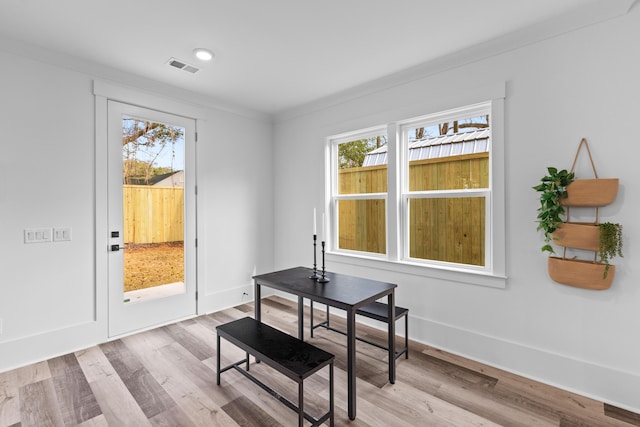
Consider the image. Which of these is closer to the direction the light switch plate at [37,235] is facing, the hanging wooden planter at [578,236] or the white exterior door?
the hanging wooden planter

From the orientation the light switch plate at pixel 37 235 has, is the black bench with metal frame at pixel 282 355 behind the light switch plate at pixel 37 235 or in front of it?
in front

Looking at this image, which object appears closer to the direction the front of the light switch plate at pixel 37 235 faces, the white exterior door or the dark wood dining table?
the dark wood dining table

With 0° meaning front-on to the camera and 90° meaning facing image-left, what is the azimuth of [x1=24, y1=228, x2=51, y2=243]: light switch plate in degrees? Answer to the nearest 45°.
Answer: approximately 0°

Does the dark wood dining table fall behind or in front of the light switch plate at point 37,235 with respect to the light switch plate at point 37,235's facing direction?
in front

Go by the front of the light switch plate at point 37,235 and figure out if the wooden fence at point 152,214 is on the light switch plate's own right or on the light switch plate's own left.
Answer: on the light switch plate's own left

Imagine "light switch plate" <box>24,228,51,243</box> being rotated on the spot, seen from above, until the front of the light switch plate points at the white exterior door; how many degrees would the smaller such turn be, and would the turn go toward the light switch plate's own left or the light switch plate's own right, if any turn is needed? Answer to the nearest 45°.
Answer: approximately 90° to the light switch plate's own left

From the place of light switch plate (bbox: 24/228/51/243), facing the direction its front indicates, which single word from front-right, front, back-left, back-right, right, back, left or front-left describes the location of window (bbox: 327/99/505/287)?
front-left

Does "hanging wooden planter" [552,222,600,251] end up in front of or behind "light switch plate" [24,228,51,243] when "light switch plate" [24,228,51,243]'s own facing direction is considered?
in front
